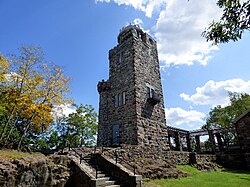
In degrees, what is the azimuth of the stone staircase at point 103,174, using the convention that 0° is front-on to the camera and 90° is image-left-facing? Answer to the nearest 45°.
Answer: approximately 315°

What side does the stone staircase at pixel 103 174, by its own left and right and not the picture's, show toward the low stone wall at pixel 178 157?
left

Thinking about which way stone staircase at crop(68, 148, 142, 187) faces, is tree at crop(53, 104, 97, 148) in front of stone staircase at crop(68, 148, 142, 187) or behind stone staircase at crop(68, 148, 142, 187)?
behind

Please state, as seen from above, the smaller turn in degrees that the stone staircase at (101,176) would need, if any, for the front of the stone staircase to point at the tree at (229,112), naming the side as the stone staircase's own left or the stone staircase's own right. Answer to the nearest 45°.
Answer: approximately 90° to the stone staircase's own left

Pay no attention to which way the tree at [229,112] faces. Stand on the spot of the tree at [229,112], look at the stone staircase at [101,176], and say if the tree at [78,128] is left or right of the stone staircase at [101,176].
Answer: right

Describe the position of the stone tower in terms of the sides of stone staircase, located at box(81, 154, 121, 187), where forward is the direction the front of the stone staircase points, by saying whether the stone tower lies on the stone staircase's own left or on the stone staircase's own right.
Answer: on the stone staircase's own left

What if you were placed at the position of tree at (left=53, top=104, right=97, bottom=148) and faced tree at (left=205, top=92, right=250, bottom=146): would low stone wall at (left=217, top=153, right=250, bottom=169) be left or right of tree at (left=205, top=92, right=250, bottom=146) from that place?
right

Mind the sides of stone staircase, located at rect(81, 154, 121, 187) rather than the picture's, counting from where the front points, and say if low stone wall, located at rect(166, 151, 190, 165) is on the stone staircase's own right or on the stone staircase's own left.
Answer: on the stone staircase's own left

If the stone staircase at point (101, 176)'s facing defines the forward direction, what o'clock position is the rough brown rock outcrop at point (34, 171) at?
The rough brown rock outcrop is roughly at 4 o'clock from the stone staircase.
